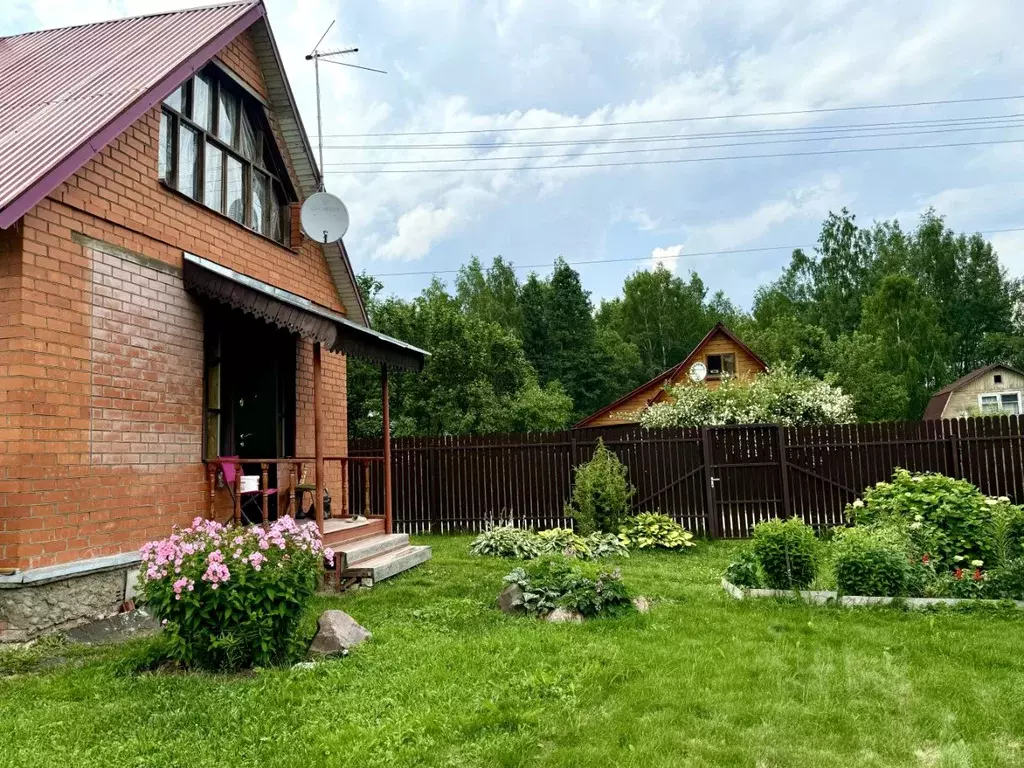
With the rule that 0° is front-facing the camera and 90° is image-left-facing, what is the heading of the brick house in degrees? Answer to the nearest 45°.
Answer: approximately 315°

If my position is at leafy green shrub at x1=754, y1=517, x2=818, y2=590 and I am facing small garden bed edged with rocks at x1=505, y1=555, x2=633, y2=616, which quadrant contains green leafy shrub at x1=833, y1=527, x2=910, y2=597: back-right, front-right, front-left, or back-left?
back-left

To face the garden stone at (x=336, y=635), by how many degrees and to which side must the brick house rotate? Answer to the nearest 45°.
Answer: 0° — it already faces it

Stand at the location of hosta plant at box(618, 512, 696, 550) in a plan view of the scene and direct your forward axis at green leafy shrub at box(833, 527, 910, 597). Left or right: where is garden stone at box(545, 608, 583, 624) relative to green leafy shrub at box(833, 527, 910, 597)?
right

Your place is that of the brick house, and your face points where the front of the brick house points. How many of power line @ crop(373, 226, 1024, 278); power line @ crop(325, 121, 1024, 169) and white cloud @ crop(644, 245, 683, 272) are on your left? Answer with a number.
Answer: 3

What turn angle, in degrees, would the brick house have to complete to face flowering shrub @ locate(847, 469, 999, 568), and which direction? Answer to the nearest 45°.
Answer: approximately 45° to its left

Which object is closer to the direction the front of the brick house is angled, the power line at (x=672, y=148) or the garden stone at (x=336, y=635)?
the garden stone

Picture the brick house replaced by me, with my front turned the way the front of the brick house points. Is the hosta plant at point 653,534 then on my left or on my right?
on my left

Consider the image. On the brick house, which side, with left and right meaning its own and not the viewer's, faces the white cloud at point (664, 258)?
left
